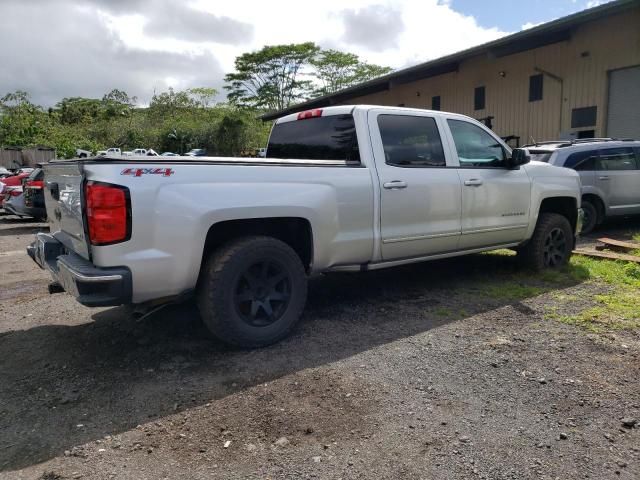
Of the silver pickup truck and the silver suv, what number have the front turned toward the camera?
0

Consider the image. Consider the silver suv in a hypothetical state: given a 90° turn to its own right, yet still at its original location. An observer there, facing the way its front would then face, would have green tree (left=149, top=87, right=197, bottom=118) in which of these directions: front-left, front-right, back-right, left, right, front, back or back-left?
back

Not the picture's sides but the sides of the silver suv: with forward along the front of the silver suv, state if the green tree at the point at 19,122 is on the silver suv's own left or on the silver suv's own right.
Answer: on the silver suv's own left

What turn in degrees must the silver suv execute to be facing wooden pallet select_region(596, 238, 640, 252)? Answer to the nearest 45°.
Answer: approximately 135° to its right

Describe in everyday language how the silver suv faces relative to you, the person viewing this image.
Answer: facing away from the viewer and to the right of the viewer

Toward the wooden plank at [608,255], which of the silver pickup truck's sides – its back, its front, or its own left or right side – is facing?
front

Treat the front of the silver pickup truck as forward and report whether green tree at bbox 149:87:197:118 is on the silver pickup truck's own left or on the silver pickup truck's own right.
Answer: on the silver pickup truck's own left

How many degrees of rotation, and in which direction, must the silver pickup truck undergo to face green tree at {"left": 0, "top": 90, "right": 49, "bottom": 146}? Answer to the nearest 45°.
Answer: approximately 90° to its left

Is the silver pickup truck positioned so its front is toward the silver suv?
yes

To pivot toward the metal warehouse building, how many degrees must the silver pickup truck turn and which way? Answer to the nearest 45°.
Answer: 0° — it already faces it

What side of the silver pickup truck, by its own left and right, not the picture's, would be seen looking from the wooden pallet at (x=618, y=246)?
front

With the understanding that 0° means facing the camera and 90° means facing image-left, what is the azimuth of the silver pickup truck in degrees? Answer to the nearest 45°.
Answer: approximately 225°
